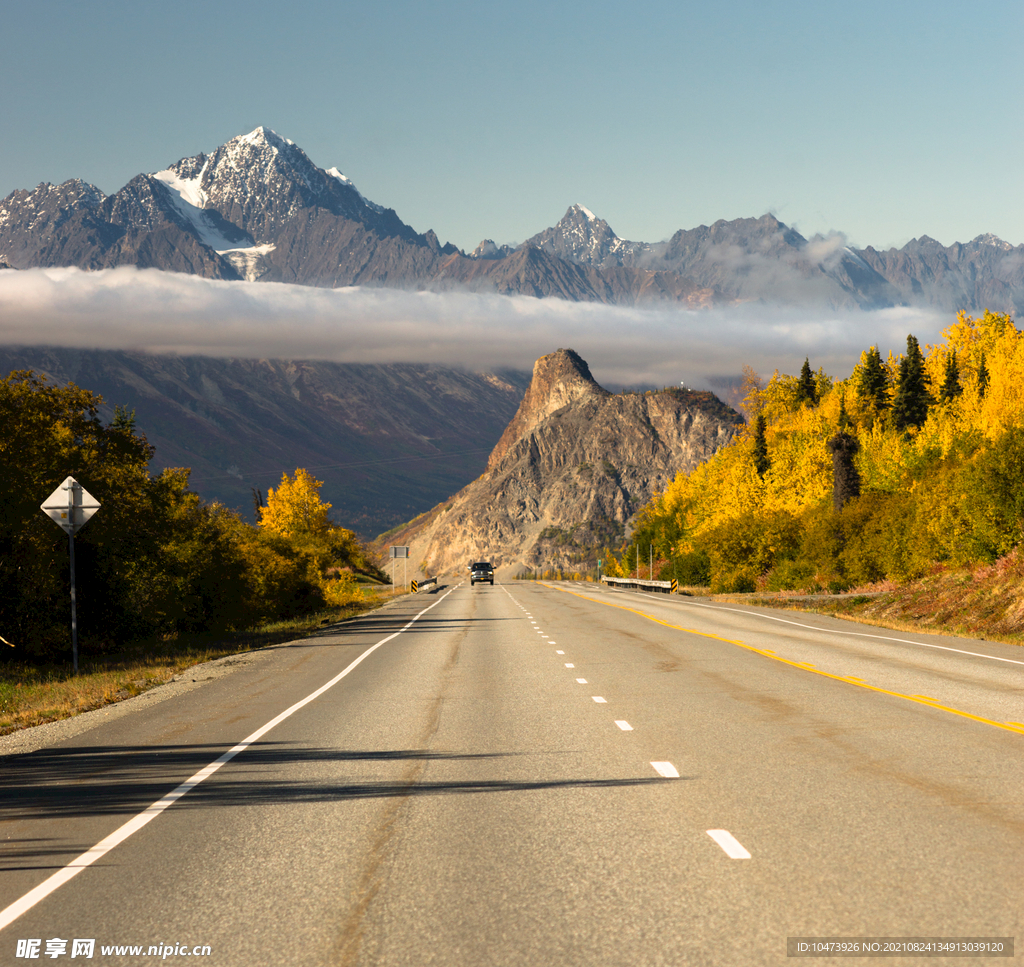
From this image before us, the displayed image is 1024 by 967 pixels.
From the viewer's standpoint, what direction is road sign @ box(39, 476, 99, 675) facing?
away from the camera
